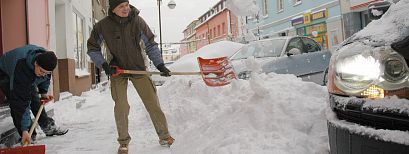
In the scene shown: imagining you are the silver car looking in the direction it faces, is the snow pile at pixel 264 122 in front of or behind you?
in front

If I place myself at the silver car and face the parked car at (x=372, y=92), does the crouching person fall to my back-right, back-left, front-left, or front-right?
front-right

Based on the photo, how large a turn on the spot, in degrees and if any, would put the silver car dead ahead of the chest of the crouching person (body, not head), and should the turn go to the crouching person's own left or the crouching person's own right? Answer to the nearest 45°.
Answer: approximately 45° to the crouching person's own left

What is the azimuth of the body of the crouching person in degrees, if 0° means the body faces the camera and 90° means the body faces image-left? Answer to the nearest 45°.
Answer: approximately 315°

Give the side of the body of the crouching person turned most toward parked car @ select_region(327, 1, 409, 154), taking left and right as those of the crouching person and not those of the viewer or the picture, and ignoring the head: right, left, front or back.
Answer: front

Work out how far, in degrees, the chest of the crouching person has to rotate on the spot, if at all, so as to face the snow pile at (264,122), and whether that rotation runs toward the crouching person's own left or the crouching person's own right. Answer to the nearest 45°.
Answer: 0° — they already face it

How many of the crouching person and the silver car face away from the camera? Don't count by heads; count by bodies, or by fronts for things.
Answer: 0

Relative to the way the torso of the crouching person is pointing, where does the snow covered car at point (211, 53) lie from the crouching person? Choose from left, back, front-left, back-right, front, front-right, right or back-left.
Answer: left

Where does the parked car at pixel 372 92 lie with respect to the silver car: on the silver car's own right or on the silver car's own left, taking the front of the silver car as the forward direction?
on the silver car's own left

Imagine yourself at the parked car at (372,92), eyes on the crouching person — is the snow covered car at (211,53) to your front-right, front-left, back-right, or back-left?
front-right

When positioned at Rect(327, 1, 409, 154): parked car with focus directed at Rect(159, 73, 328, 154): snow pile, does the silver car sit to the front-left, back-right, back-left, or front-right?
front-right

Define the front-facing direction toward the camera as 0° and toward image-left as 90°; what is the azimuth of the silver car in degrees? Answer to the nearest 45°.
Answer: approximately 45°

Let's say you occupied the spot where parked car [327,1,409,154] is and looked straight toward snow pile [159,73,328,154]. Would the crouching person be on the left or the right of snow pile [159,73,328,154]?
left

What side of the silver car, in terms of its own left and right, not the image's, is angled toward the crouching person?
front
